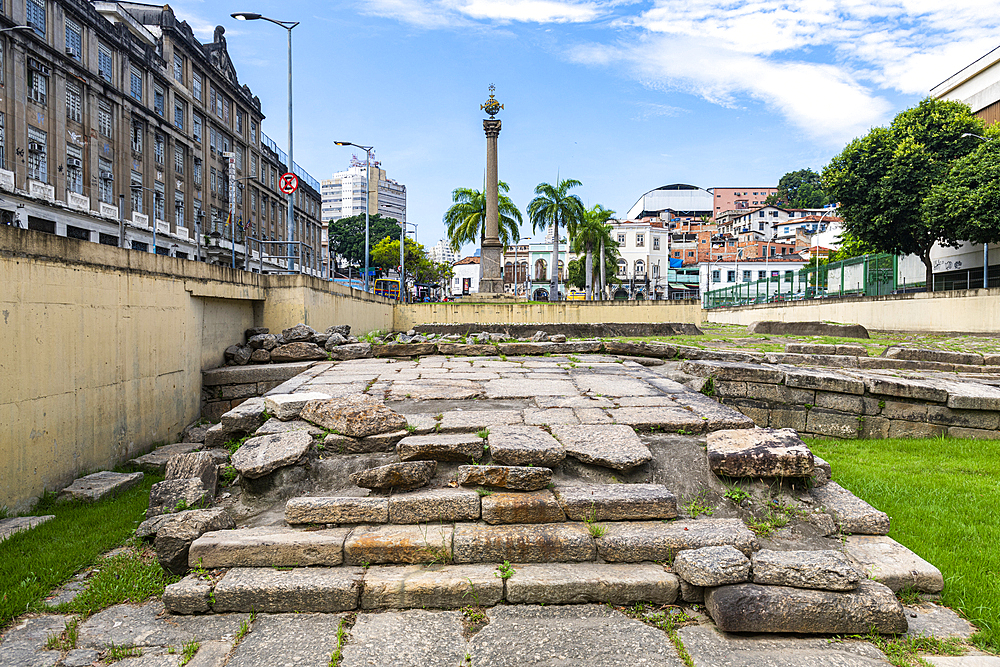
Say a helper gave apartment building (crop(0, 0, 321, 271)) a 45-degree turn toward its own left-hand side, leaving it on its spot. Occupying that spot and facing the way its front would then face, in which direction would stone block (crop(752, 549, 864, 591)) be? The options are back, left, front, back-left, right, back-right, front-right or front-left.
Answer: right

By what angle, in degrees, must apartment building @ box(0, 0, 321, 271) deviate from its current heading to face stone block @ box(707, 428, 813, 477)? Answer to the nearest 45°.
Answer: approximately 45° to its right

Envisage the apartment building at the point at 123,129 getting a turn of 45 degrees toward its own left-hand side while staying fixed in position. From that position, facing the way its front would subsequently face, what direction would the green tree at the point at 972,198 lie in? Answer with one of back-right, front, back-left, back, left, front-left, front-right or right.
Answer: front-right

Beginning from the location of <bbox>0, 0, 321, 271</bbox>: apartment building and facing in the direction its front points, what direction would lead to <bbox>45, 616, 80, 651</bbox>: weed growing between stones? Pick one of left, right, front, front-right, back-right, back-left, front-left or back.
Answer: front-right

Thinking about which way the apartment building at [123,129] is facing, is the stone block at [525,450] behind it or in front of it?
in front

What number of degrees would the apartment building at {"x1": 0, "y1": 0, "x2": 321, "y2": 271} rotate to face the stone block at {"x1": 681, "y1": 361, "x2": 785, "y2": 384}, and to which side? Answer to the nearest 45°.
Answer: approximately 45° to its right

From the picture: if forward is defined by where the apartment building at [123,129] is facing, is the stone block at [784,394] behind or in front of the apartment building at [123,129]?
in front

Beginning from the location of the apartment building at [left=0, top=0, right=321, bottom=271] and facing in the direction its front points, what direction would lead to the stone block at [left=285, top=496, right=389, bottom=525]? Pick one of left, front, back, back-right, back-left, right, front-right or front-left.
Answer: front-right

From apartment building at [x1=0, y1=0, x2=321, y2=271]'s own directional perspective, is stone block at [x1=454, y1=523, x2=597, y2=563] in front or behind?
in front

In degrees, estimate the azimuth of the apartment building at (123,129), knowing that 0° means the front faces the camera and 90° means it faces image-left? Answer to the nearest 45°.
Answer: approximately 315°

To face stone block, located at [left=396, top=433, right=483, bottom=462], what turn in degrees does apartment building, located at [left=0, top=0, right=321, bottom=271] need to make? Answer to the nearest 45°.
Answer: approximately 45° to its right
